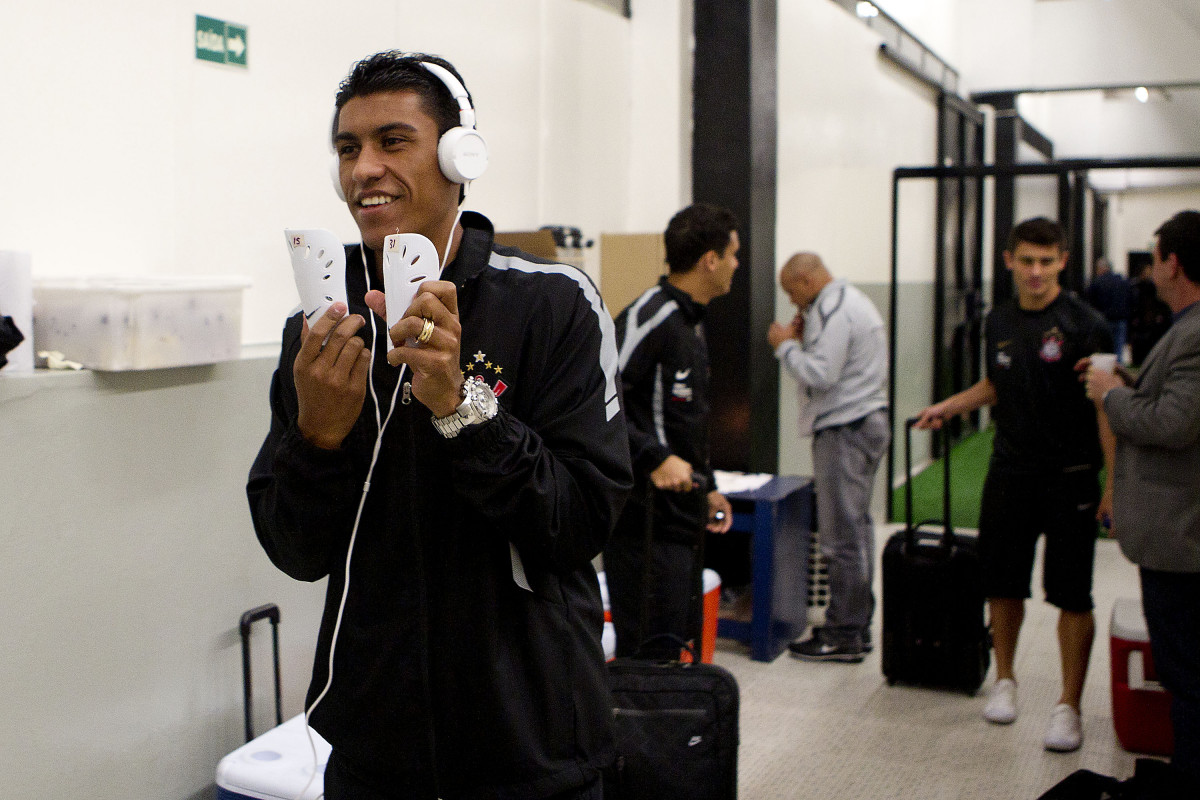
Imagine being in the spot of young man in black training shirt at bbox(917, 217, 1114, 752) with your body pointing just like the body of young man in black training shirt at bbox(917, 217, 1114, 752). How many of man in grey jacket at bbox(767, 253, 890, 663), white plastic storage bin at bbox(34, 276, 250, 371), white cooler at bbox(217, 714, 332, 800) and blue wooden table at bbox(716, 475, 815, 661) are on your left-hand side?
0

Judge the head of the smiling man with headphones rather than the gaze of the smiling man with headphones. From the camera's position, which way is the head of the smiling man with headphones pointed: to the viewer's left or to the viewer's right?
to the viewer's left

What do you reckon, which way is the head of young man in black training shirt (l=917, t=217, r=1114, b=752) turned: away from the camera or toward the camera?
toward the camera

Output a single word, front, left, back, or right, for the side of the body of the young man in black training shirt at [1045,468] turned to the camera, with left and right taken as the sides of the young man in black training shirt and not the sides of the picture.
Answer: front

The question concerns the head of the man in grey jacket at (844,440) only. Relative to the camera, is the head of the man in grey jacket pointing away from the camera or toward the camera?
toward the camera

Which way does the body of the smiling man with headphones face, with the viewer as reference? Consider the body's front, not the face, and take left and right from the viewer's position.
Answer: facing the viewer and to the left of the viewer

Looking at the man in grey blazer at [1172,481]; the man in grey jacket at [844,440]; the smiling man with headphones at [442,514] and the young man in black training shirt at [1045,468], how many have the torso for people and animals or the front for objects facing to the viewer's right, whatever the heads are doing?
0

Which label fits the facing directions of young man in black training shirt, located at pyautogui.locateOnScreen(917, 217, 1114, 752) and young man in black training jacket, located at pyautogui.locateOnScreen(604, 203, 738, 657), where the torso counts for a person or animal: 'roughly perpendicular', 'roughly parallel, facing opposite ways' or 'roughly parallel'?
roughly perpendicular

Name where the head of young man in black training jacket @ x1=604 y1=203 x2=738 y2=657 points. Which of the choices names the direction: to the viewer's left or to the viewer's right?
to the viewer's right

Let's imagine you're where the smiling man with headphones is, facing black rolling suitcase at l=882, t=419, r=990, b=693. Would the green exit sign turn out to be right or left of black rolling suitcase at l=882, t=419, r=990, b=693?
left

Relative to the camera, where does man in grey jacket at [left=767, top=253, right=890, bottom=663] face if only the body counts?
to the viewer's left

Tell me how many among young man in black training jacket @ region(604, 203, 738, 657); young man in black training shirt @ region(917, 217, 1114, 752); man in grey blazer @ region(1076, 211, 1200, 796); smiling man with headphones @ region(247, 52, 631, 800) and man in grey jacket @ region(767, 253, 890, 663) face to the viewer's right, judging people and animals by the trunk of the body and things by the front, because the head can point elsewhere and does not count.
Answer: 1

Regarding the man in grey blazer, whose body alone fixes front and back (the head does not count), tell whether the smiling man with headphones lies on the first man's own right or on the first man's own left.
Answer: on the first man's own left

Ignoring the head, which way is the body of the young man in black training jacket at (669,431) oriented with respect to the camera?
to the viewer's right

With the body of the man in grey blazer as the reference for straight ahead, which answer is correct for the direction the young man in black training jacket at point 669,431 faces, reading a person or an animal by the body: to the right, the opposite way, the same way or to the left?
the opposite way

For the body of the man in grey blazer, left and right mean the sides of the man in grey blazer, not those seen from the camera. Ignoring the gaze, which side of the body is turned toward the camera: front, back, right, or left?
left

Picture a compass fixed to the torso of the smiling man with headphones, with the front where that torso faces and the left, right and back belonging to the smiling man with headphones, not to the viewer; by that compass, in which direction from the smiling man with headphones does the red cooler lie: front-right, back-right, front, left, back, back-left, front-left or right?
back

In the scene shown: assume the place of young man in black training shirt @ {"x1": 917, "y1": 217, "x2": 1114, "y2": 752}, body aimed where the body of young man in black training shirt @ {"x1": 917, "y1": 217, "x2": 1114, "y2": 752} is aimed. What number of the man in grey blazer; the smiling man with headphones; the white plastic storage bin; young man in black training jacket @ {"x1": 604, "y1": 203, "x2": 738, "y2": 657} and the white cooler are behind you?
0

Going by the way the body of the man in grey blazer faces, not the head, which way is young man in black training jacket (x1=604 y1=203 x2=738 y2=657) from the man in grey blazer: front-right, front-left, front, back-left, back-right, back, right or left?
front
